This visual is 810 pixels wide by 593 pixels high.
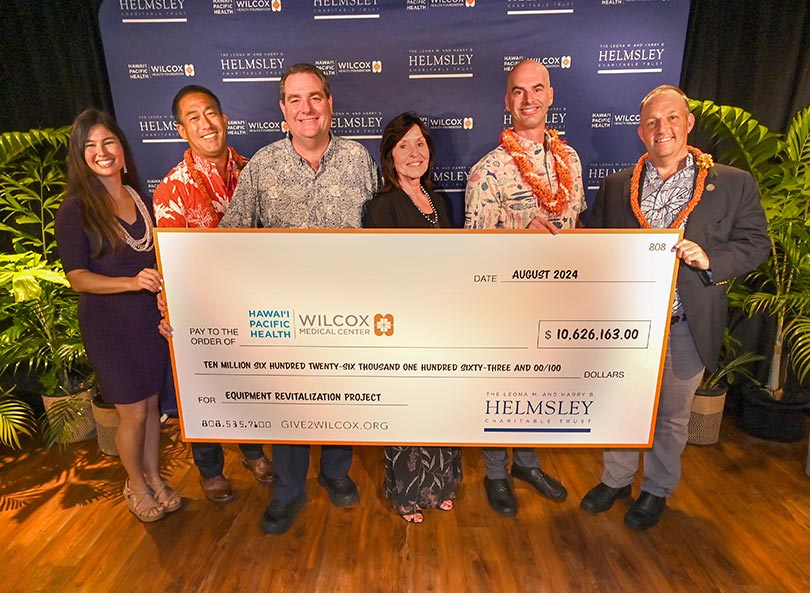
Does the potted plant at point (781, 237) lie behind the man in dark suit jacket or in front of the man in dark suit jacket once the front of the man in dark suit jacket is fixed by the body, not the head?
behind

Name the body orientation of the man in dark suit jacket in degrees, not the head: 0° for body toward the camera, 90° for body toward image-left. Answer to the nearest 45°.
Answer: approximately 45°

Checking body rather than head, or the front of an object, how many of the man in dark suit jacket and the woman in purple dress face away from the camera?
0

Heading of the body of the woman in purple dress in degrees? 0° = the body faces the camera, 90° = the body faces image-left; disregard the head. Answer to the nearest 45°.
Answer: approximately 315°

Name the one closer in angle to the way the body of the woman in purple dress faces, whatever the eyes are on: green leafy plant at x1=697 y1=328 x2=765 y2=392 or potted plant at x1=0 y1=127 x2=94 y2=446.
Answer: the green leafy plant
